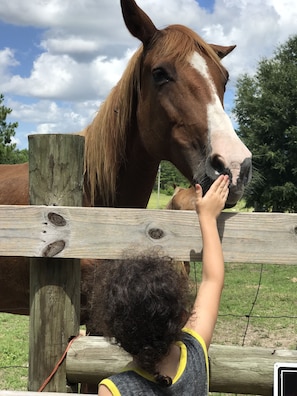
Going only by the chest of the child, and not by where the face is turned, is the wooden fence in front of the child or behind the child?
in front

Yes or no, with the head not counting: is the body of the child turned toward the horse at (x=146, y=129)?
yes

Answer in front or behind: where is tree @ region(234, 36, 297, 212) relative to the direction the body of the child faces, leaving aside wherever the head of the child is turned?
in front

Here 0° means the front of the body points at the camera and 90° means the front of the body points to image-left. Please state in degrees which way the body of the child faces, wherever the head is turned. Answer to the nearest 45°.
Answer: approximately 180°
